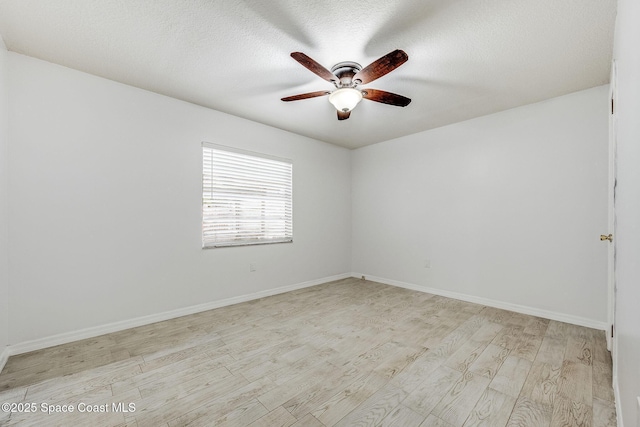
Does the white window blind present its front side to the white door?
yes

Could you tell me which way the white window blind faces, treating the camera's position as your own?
facing the viewer and to the right of the viewer

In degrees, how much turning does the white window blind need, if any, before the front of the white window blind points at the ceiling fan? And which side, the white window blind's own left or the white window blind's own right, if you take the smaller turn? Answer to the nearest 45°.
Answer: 0° — it already faces it
